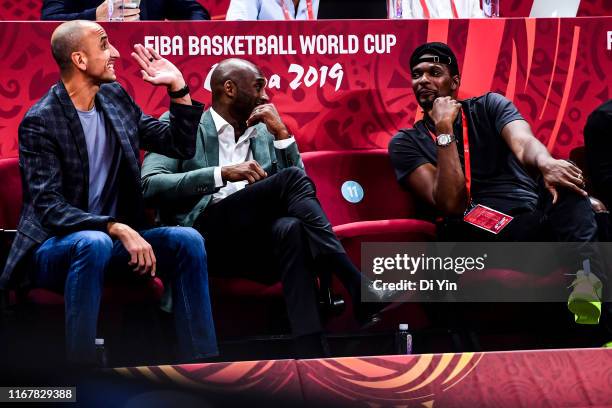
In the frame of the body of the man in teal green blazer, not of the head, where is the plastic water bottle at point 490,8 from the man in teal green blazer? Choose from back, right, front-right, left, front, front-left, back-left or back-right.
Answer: left

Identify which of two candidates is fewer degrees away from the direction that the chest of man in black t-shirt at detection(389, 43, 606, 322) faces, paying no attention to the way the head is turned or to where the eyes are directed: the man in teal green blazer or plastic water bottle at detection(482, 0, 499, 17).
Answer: the man in teal green blazer

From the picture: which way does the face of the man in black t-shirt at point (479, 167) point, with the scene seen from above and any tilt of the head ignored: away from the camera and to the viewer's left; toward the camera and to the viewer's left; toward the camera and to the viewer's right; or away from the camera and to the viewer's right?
toward the camera and to the viewer's left

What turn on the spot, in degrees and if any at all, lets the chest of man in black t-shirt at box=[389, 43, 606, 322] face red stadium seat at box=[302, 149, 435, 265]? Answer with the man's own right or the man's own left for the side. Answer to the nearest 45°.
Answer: approximately 90° to the man's own right

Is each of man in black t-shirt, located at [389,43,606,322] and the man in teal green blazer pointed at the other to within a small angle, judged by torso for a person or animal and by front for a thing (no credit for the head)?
no

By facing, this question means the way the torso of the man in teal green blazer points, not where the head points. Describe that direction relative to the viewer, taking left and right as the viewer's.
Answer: facing the viewer and to the right of the viewer

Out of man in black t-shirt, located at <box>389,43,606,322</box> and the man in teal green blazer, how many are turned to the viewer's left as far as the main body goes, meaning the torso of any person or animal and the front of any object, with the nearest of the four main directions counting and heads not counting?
0

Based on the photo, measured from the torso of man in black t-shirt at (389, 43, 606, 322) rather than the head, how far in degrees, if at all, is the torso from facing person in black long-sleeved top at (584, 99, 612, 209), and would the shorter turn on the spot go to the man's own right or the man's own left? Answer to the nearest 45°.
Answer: approximately 90° to the man's own left

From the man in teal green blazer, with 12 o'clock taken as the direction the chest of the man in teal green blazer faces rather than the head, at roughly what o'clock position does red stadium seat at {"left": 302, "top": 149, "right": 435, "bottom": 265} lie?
The red stadium seat is roughly at 9 o'clock from the man in teal green blazer.

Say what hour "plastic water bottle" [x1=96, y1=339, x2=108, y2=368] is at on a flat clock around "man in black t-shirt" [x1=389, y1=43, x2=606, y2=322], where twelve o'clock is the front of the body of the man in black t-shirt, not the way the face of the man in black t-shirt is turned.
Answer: The plastic water bottle is roughly at 2 o'clock from the man in black t-shirt.

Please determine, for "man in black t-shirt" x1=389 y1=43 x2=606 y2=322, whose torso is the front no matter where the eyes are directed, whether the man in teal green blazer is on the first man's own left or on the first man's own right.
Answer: on the first man's own right

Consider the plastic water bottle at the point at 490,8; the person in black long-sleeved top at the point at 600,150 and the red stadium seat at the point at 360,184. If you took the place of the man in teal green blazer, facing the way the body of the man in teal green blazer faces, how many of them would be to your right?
0

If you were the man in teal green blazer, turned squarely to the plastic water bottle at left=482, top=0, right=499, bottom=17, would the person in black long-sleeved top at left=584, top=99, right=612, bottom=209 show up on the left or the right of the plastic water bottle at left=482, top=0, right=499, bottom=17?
right

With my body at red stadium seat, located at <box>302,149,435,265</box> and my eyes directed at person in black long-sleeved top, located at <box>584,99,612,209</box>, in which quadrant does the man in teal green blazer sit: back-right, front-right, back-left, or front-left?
back-right

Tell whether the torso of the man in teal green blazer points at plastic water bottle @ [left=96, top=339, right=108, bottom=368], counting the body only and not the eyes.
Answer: no

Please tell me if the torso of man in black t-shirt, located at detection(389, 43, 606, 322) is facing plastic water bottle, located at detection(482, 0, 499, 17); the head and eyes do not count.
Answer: no

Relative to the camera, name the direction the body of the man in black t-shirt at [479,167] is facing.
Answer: toward the camera
